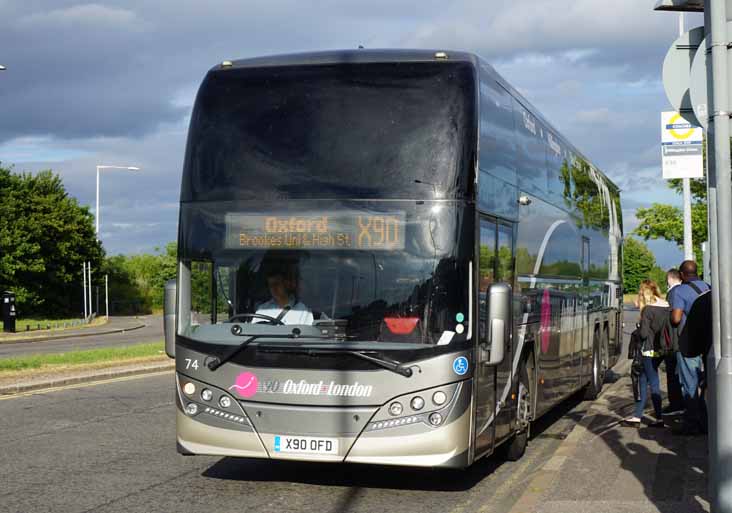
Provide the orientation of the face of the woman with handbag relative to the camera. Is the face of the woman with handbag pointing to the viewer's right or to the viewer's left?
to the viewer's left

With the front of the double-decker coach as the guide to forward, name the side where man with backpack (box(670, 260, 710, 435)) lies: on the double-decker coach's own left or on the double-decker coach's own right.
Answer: on the double-decker coach's own left

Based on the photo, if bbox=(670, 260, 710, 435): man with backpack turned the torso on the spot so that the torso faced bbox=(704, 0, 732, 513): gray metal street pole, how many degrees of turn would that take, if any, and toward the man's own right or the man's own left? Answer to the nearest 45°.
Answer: approximately 135° to the man's own left

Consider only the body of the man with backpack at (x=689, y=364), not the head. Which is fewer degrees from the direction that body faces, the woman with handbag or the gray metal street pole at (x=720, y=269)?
the woman with handbag

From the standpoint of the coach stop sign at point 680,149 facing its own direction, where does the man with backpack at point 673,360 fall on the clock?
The man with backpack is roughly at 12 o'clock from the coach stop sign.

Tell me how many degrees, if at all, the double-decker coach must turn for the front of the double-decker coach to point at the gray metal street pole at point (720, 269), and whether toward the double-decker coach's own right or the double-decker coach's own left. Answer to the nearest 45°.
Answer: approximately 45° to the double-decker coach's own left

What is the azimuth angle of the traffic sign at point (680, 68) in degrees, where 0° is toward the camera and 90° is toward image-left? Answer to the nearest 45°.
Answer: approximately 180°

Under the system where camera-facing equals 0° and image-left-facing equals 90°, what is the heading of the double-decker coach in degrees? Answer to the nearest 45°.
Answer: approximately 0°

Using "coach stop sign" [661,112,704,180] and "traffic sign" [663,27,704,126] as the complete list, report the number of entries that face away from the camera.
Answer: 1

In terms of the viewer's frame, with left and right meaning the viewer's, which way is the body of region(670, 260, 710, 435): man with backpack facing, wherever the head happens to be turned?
facing away from the viewer and to the left of the viewer

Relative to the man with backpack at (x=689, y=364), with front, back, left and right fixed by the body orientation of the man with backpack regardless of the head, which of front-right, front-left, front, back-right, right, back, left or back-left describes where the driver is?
left
